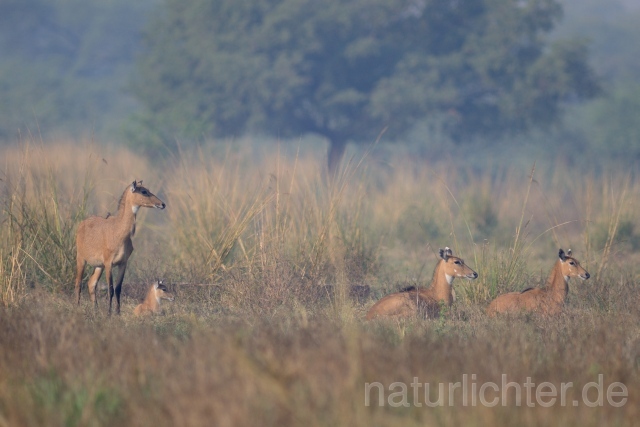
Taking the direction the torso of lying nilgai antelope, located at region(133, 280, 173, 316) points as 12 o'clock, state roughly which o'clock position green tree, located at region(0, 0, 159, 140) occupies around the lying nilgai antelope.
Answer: The green tree is roughly at 9 o'clock from the lying nilgai antelope.

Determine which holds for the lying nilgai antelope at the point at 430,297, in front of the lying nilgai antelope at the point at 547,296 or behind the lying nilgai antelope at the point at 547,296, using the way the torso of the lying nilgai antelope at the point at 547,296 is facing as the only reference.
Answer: behind

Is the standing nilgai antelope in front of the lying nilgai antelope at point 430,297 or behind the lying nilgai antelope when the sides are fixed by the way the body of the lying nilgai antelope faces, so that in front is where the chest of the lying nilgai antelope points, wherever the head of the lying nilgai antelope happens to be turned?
behind

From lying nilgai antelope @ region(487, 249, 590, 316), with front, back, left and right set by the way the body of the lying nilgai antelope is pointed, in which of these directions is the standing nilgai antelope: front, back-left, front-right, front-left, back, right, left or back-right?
back

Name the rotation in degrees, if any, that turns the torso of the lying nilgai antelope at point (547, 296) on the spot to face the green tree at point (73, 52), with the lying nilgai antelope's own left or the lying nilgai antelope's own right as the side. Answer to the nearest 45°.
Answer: approximately 135° to the lying nilgai antelope's own left

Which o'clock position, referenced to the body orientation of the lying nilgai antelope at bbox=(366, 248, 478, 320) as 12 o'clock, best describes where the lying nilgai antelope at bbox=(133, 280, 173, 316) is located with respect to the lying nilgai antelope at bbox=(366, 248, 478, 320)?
the lying nilgai antelope at bbox=(133, 280, 173, 316) is roughly at 6 o'clock from the lying nilgai antelope at bbox=(366, 248, 478, 320).

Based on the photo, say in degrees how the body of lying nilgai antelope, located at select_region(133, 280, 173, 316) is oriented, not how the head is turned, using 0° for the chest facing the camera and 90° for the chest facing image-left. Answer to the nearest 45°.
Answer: approximately 270°

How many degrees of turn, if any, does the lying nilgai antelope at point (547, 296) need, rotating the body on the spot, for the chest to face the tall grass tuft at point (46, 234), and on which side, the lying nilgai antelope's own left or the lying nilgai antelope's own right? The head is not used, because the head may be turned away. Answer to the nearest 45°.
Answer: approximately 180°

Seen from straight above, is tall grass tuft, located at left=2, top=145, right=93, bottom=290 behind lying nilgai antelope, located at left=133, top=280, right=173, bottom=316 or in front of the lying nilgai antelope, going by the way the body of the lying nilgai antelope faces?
behind

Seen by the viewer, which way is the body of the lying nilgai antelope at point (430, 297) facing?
to the viewer's right

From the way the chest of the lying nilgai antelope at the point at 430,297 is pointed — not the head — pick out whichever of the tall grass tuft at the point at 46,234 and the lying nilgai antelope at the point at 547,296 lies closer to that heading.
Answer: the lying nilgai antelope

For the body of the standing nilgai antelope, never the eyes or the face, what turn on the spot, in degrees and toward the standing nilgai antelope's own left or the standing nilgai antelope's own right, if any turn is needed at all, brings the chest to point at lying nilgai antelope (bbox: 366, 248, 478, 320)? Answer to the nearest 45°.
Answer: approximately 45° to the standing nilgai antelope's own left

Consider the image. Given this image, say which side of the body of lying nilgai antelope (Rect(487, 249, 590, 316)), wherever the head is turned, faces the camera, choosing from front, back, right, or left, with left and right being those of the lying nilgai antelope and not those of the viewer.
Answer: right
